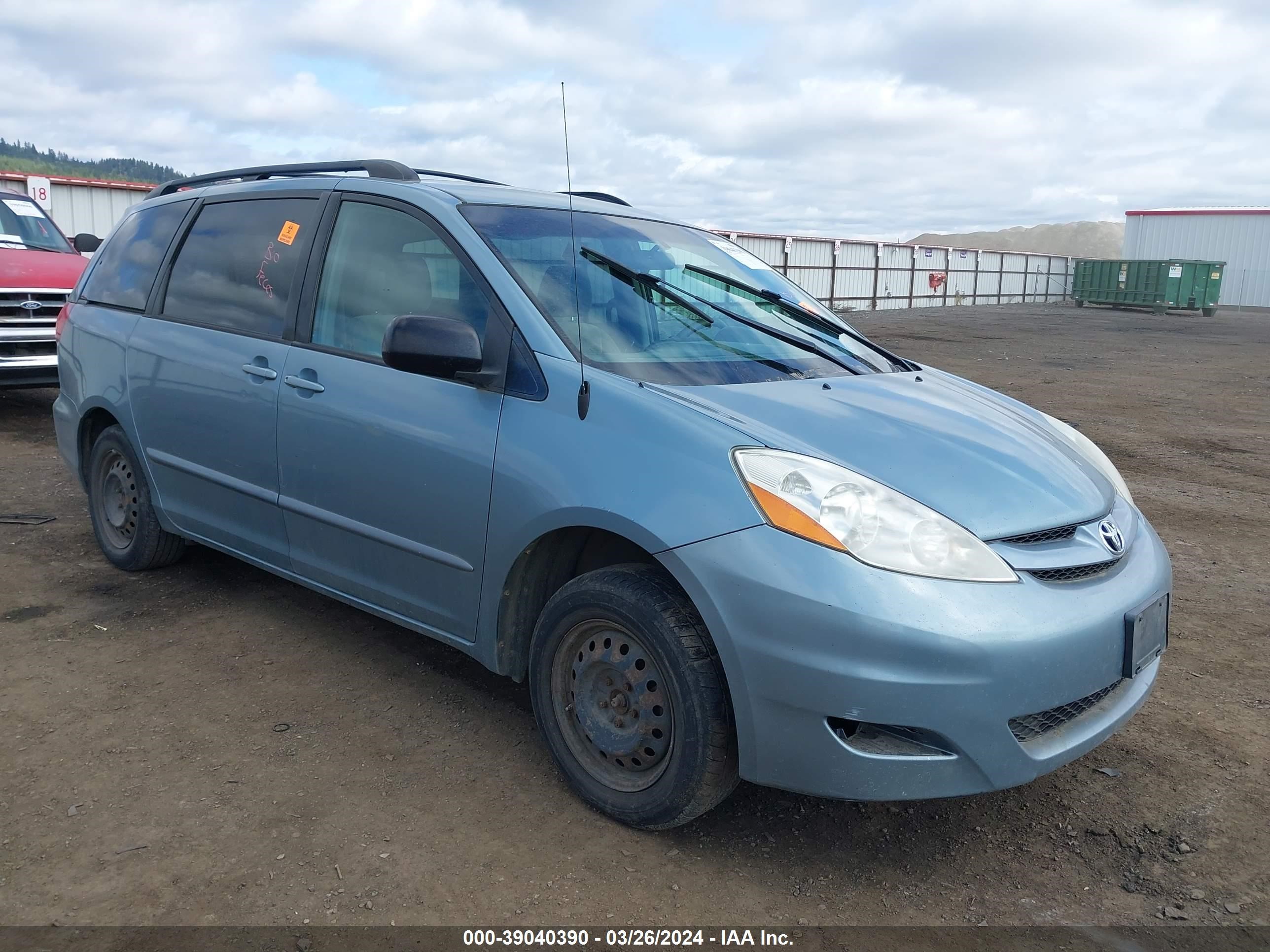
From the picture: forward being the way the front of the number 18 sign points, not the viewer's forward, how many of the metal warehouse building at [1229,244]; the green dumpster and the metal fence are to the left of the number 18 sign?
3

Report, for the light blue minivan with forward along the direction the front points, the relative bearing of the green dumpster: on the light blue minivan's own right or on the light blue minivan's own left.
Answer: on the light blue minivan's own left

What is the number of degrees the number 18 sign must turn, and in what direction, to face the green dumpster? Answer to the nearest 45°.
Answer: approximately 90° to its left

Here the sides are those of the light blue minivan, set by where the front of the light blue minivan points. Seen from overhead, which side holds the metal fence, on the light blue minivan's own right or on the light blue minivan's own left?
on the light blue minivan's own left

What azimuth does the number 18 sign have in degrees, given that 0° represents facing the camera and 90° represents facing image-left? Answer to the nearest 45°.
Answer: approximately 0°

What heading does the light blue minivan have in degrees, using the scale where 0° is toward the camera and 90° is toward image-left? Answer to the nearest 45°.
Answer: approximately 315°

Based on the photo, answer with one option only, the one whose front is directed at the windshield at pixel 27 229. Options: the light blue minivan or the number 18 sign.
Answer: the number 18 sign

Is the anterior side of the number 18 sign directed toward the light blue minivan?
yes

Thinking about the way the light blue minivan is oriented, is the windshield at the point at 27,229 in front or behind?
behind

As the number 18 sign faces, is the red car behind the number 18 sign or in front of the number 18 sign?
in front

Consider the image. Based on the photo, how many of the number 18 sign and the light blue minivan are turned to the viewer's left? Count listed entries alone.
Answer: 0

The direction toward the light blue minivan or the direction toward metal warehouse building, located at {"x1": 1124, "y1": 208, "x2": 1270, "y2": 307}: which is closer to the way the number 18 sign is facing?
the light blue minivan

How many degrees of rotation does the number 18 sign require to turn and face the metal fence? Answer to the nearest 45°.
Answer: approximately 90° to its left
